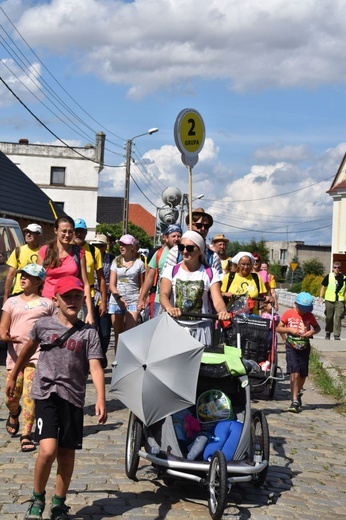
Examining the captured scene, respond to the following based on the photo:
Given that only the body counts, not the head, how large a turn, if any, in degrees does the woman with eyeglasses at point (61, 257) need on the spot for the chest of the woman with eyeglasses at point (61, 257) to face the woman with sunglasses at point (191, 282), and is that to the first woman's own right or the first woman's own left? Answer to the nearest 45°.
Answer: approximately 45° to the first woman's own left

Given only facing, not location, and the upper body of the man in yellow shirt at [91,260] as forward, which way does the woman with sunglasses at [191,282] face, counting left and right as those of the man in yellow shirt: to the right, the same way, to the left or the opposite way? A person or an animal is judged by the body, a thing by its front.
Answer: the same way

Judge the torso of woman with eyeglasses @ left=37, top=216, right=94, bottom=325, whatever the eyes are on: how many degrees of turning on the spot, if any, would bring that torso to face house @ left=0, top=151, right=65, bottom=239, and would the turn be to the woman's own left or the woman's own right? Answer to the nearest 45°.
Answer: approximately 180°

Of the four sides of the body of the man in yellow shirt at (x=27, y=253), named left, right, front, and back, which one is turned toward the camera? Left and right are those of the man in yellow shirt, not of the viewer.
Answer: front

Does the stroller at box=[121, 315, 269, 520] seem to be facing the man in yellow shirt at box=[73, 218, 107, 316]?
no

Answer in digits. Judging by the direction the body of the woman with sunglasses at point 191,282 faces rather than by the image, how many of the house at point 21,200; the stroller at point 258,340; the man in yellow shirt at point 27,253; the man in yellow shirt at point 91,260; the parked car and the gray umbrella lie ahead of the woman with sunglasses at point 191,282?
1

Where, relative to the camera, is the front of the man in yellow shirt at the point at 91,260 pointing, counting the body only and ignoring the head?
toward the camera

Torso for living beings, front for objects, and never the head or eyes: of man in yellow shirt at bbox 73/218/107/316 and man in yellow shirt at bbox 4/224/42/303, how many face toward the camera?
2

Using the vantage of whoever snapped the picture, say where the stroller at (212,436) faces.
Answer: facing the viewer

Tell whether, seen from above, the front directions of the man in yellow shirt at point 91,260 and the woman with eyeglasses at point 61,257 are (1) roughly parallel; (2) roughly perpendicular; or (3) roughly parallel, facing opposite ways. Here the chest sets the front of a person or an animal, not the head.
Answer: roughly parallel

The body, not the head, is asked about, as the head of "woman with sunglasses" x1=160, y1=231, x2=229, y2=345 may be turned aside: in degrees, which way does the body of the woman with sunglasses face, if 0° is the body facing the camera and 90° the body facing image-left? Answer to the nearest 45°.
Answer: approximately 0°

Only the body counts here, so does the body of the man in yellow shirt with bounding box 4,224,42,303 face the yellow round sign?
no

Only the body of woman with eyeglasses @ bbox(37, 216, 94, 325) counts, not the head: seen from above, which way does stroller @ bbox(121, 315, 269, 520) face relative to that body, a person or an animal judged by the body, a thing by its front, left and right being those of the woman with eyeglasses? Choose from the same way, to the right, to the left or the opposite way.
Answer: the same way
